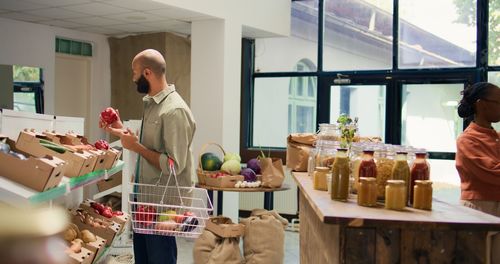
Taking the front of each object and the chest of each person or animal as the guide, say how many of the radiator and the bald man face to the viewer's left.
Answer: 1

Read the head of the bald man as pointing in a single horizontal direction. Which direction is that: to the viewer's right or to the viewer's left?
to the viewer's left

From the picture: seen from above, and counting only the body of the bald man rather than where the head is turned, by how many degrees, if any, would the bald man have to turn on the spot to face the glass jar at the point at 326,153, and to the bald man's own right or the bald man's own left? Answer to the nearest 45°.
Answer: approximately 135° to the bald man's own left

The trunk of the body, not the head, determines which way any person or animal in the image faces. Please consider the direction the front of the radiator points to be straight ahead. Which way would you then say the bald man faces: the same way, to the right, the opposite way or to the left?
to the right

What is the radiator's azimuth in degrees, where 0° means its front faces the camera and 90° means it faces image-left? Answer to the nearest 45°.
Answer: approximately 0°

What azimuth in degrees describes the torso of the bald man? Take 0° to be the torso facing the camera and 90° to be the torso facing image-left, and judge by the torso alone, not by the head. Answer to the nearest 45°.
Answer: approximately 90°

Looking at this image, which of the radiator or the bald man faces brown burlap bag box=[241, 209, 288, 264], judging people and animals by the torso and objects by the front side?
the radiator
